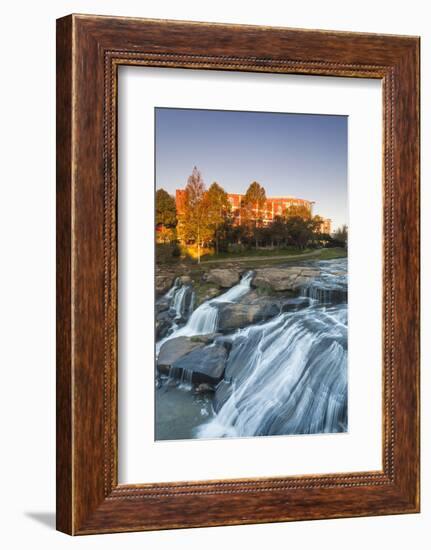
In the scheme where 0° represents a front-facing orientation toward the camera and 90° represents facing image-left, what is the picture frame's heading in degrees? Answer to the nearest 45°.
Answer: approximately 315°
